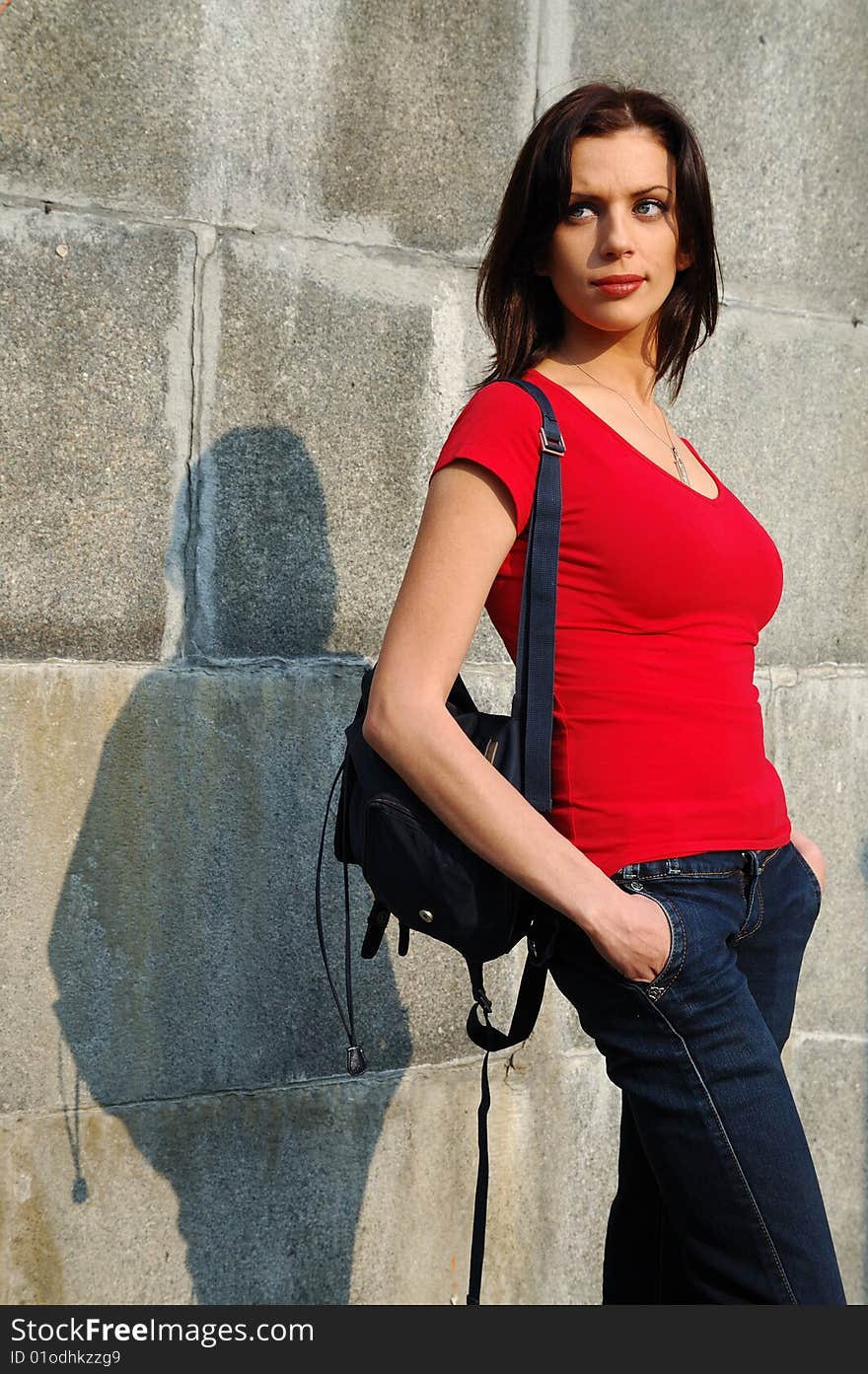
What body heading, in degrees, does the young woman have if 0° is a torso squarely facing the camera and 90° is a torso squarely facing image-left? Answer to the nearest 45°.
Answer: approximately 315°

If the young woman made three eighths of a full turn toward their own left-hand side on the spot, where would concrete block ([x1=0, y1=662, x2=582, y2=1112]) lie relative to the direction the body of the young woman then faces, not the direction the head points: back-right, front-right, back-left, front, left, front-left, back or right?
front-left

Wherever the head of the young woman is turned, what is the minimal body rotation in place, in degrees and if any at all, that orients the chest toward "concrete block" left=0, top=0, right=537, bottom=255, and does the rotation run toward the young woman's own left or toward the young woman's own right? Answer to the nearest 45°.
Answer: approximately 180°

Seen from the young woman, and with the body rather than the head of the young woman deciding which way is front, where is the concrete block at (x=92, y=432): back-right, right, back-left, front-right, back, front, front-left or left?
back

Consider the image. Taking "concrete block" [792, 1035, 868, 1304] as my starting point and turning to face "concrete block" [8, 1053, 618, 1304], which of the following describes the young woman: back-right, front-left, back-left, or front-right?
front-left

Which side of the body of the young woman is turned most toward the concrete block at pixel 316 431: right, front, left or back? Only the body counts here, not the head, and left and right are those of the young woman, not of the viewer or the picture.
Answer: back
